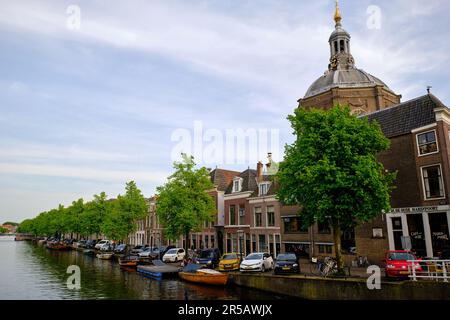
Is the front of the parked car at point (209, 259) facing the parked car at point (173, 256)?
no

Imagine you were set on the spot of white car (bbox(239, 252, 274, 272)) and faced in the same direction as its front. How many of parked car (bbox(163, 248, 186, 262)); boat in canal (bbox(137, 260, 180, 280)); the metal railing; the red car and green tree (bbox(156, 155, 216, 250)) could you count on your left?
2

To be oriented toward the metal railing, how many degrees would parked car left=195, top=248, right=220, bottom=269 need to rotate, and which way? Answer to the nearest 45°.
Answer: approximately 90° to its left

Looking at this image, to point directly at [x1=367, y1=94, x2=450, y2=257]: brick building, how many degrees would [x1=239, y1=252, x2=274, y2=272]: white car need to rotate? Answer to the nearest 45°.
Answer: approximately 135° to its left

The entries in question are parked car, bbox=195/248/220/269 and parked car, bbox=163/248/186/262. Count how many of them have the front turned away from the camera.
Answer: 0

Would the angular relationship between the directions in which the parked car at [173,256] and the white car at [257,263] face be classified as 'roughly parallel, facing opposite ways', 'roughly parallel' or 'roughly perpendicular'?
roughly parallel

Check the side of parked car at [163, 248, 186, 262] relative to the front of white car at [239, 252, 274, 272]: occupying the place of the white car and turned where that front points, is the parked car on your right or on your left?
on your right

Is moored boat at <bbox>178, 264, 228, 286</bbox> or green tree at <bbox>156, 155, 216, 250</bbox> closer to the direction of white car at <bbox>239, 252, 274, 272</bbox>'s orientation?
the moored boat

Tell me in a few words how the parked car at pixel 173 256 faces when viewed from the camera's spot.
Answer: facing the viewer and to the left of the viewer

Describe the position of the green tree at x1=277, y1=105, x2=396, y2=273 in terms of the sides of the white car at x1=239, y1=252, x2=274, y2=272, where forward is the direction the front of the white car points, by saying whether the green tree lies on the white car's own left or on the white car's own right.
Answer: on the white car's own left

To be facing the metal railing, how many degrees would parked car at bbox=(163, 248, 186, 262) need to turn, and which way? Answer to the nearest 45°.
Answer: approximately 90° to its left

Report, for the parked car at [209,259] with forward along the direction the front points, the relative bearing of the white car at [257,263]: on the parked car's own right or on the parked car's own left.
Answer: on the parked car's own left

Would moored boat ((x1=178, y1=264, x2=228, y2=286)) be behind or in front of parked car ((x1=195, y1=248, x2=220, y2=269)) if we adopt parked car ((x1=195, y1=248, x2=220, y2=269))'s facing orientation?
in front

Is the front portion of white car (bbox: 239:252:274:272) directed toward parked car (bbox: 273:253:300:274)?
no

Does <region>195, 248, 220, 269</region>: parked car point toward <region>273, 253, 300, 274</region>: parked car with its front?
no

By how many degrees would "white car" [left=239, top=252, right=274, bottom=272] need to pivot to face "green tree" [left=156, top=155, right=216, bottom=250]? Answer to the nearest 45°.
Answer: approximately 90° to its right

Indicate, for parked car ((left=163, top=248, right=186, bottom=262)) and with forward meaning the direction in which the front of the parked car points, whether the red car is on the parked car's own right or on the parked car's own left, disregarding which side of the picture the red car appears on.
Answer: on the parked car's own left

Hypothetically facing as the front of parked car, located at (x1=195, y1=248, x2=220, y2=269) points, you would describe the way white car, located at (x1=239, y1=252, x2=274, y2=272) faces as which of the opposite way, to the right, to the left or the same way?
the same way

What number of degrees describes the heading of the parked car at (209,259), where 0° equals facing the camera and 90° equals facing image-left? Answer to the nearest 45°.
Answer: approximately 45°

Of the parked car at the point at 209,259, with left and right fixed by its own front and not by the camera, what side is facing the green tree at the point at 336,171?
left

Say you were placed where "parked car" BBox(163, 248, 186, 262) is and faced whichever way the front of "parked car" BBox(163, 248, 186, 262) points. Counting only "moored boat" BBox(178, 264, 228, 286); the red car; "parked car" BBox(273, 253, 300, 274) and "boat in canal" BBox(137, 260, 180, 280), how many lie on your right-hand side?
0
